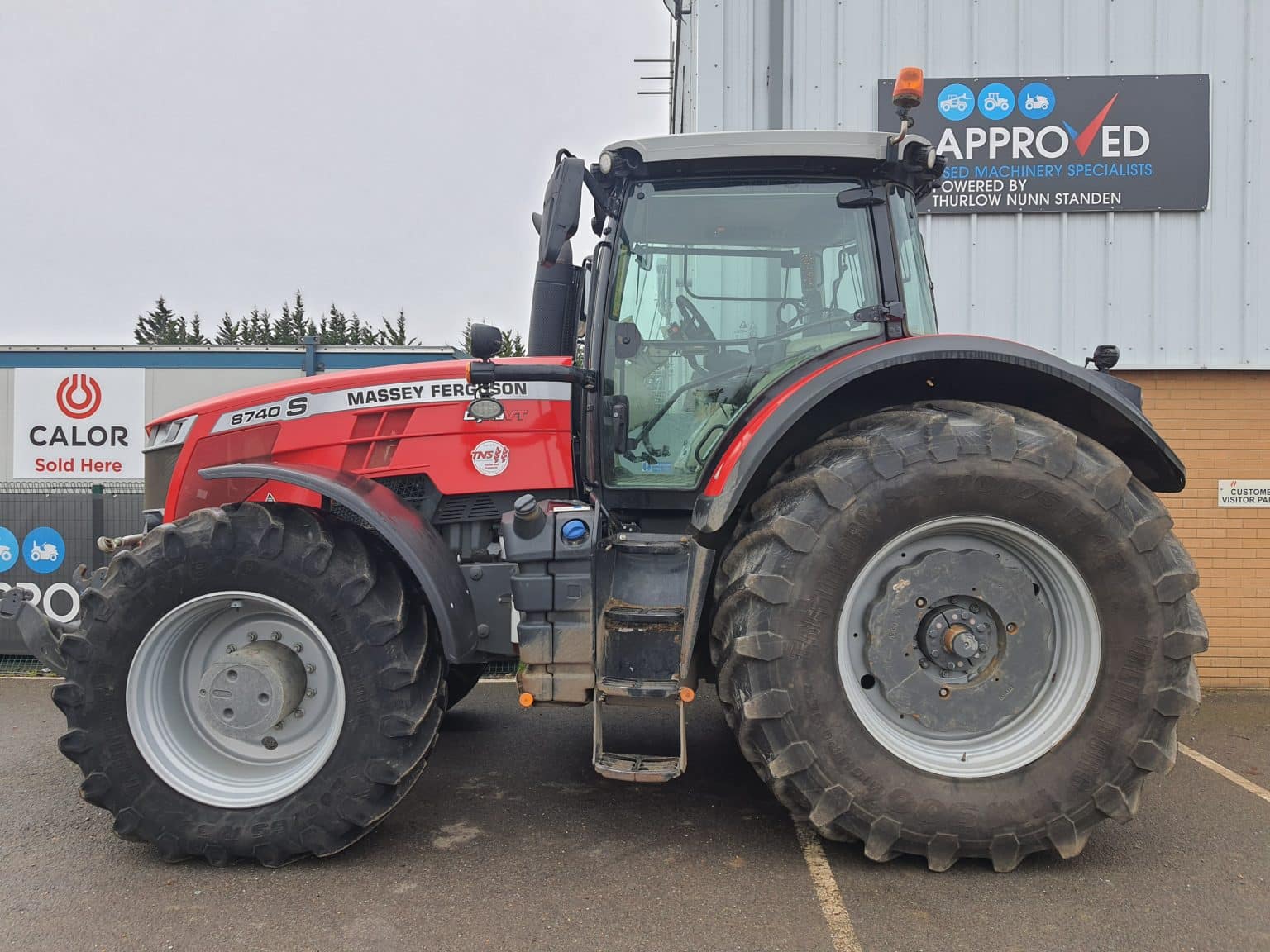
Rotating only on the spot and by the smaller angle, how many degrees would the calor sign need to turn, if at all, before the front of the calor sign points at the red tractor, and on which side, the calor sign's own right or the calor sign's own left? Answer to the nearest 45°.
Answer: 0° — it already faces it

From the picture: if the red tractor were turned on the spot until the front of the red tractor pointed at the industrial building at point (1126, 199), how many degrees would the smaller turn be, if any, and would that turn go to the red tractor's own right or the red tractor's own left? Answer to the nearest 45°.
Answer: approximately 135° to the red tractor's own right

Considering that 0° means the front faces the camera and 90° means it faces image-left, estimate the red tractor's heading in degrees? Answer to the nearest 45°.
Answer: approximately 90°

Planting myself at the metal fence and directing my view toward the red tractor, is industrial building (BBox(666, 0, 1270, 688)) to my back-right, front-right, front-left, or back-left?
front-left

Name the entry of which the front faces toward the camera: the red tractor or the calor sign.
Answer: the calor sign

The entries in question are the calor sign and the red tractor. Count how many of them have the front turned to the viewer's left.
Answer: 1

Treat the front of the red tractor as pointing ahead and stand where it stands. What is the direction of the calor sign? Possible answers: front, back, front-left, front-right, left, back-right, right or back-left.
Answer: front-right

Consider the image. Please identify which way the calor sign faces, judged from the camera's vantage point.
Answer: facing the viewer

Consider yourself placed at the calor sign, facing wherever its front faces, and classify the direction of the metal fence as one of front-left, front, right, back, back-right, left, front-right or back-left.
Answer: front
